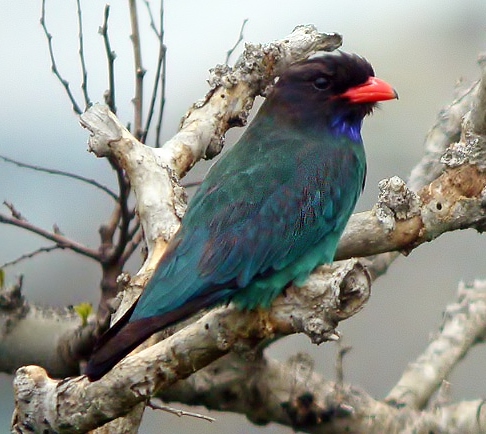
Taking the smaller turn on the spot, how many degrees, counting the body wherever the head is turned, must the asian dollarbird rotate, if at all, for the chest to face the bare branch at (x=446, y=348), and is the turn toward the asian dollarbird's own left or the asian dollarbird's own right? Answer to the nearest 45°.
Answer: approximately 45° to the asian dollarbird's own left

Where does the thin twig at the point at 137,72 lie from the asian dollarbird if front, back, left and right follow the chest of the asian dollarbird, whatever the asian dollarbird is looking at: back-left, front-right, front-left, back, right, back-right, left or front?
back-left

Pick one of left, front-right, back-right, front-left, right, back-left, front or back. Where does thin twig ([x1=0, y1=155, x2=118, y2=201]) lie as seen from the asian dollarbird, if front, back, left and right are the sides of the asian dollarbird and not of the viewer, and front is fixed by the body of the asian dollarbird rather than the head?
back-left

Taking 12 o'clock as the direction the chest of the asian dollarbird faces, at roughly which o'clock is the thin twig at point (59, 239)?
The thin twig is roughly at 7 o'clock from the asian dollarbird.

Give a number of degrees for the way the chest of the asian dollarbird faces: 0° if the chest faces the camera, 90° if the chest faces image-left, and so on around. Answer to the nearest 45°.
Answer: approximately 270°
